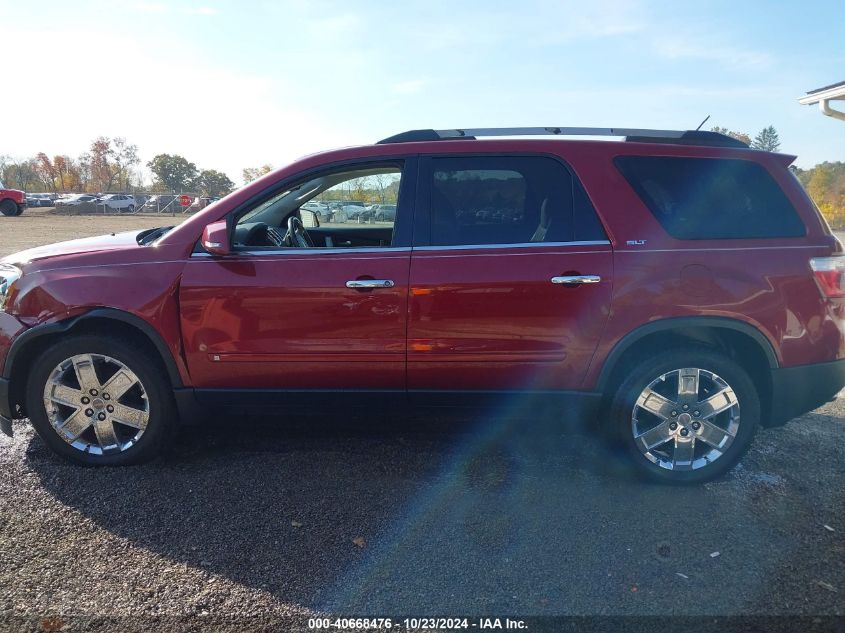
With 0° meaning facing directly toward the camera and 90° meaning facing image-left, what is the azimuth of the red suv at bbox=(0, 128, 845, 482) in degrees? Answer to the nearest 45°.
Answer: approximately 90°

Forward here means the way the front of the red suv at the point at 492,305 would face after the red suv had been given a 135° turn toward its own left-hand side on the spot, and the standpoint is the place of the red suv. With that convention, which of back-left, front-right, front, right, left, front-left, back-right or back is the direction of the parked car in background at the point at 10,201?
back
